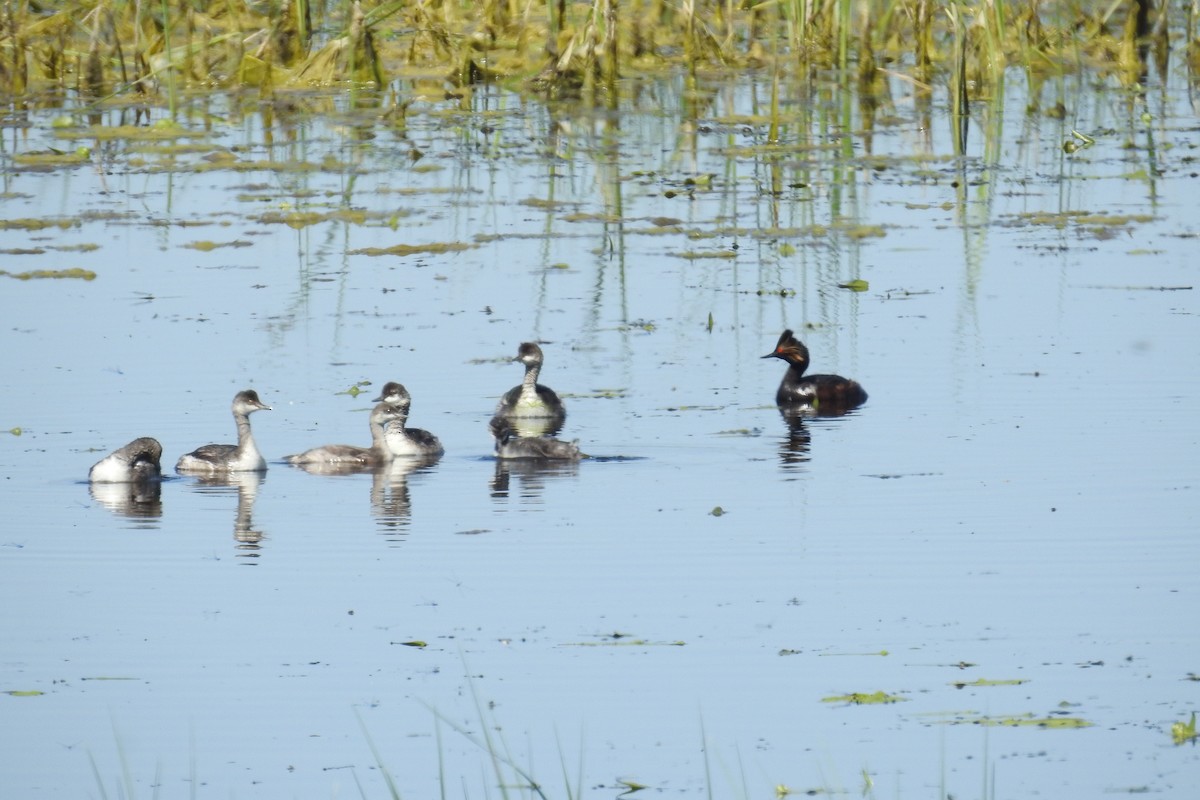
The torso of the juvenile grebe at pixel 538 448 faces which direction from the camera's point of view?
to the viewer's left

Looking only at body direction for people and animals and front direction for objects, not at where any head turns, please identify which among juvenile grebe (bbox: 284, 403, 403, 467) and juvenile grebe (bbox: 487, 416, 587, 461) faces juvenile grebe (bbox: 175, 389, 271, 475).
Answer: juvenile grebe (bbox: 487, 416, 587, 461)

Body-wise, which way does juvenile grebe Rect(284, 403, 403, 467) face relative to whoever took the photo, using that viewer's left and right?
facing to the right of the viewer

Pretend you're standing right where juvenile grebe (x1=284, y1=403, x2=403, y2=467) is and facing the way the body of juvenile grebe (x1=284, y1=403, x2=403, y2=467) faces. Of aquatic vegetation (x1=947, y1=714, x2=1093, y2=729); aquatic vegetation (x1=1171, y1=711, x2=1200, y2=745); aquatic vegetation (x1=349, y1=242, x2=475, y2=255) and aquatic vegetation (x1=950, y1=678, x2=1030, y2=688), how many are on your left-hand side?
1

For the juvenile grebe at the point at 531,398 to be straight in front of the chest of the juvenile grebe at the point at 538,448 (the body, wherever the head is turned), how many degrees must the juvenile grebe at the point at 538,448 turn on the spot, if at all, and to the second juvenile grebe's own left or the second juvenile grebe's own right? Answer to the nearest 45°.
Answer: approximately 90° to the second juvenile grebe's own right

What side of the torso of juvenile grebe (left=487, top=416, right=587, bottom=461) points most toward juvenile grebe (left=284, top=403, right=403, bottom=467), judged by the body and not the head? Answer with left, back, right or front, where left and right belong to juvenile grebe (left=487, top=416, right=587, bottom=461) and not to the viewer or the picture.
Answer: front

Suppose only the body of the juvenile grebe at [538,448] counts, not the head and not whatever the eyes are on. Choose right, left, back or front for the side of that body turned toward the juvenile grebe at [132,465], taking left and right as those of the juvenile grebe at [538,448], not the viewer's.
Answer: front

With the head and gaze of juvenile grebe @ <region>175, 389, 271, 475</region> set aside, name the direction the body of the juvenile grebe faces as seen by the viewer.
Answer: to the viewer's right

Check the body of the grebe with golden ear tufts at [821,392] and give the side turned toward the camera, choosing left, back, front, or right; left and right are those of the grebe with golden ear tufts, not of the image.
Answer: left
